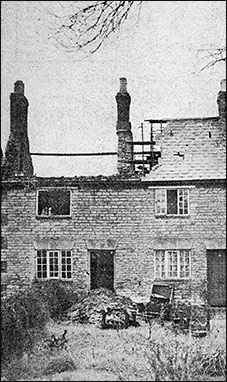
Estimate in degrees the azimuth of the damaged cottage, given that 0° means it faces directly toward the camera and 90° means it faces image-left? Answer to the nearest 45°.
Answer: approximately 0°

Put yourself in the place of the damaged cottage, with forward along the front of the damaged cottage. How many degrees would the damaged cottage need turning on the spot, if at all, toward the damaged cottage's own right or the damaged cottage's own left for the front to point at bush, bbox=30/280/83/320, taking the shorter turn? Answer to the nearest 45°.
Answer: approximately 90° to the damaged cottage's own right
